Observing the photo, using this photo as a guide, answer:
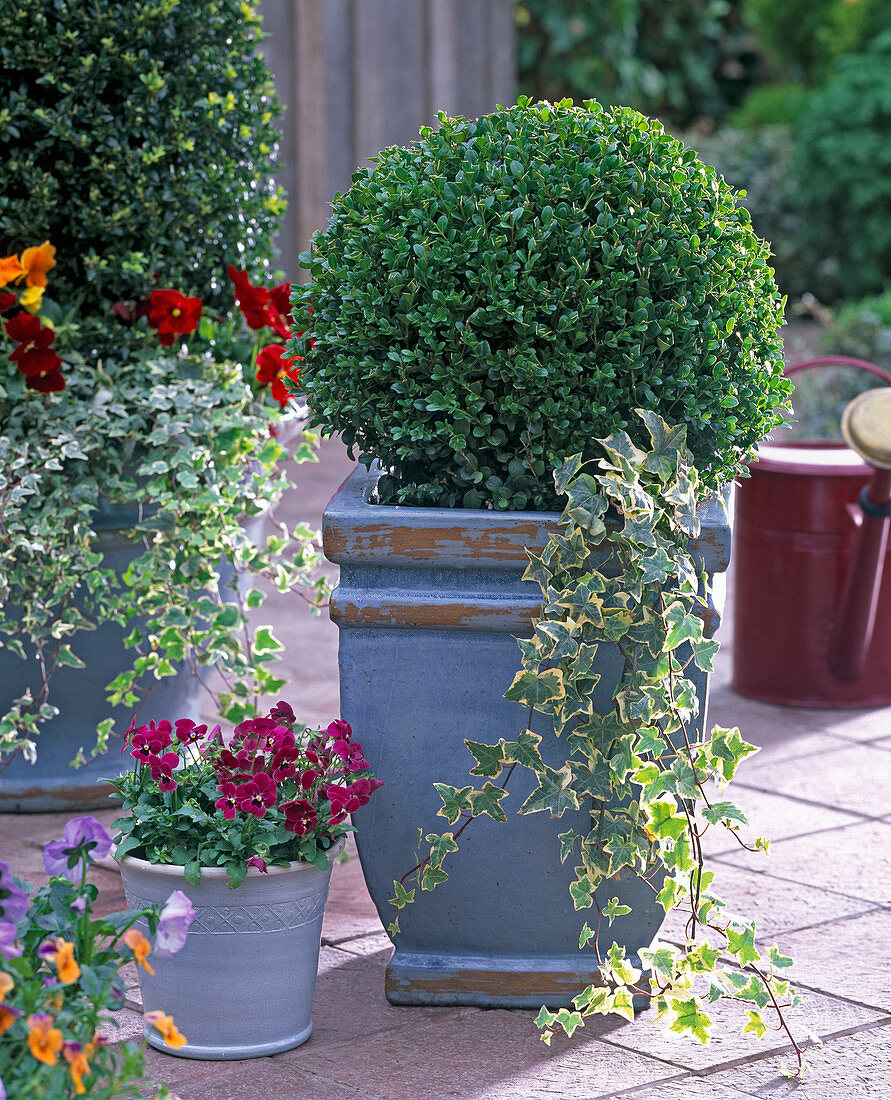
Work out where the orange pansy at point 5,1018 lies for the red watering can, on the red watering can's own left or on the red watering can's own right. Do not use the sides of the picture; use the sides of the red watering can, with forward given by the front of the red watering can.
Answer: on the red watering can's own right

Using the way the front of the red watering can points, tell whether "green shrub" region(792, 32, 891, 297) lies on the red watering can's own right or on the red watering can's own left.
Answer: on the red watering can's own left

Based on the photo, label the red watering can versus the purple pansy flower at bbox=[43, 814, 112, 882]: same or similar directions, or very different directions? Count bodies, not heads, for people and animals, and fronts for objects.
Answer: very different directions
